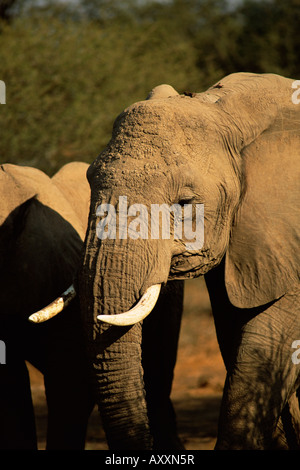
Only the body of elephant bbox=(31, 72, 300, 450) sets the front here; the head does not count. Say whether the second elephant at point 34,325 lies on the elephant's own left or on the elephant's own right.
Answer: on the elephant's own right

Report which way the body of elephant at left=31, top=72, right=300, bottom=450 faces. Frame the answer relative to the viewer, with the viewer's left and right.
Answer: facing the viewer and to the left of the viewer
